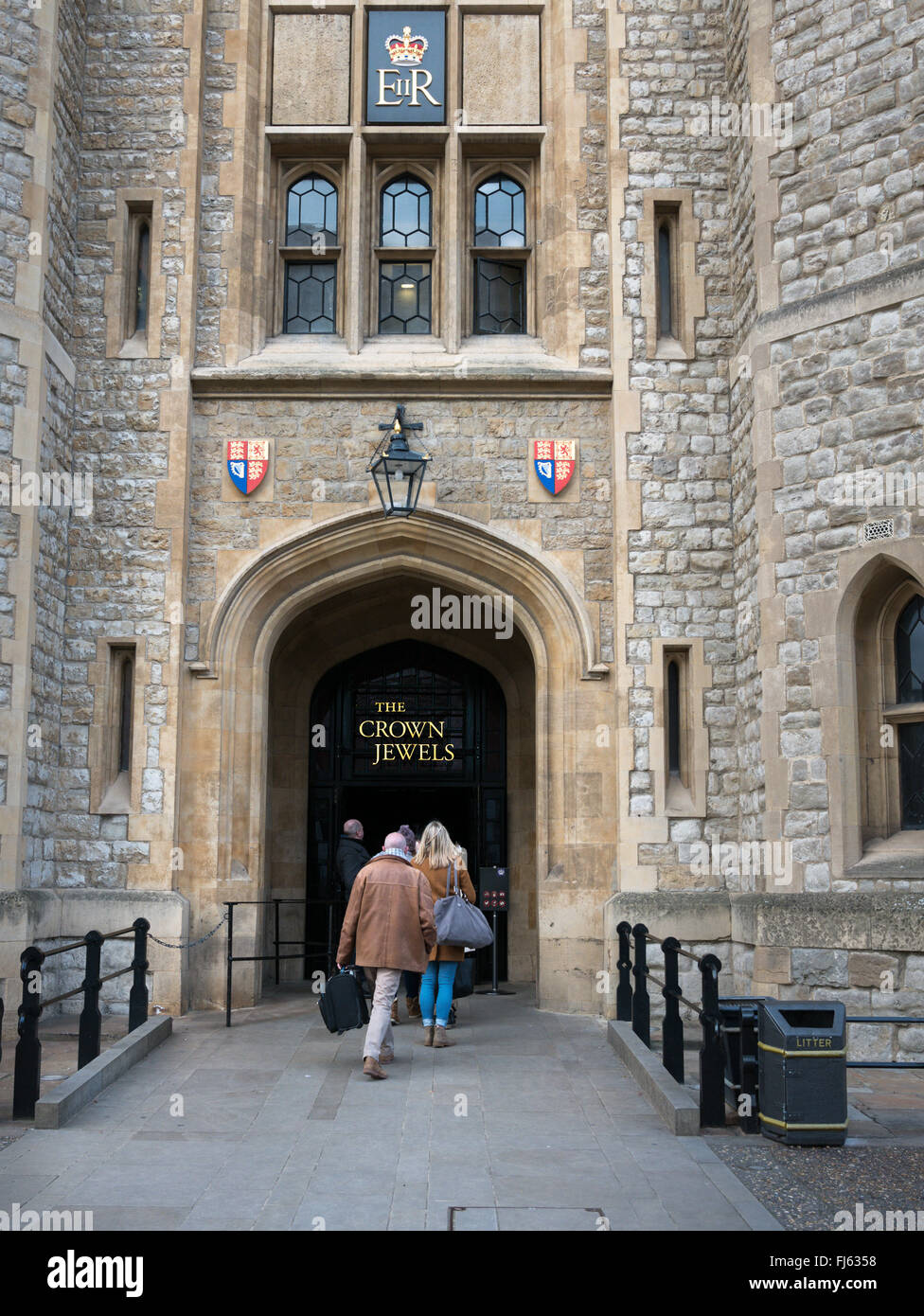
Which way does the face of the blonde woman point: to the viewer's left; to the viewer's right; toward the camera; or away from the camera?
away from the camera

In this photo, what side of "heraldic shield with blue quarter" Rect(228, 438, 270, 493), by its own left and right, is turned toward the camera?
front

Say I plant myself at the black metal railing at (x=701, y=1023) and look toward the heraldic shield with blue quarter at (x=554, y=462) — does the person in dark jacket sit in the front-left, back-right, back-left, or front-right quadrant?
front-left

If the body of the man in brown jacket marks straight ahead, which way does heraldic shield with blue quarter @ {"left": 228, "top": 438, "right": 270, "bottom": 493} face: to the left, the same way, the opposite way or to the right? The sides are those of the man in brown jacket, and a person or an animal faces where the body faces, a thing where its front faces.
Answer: the opposite way

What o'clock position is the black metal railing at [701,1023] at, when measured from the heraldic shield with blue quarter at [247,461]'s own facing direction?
The black metal railing is roughly at 11 o'clock from the heraldic shield with blue quarter.

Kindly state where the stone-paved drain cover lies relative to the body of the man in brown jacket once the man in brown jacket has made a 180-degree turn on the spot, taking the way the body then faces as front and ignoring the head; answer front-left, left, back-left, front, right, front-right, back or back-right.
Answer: front

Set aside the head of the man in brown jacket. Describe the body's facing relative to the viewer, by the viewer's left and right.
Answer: facing away from the viewer

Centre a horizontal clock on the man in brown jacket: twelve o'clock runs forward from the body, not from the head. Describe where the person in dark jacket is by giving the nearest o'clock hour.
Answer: The person in dark jacket is roughly at 12 o'clock from the man in brown jacket.

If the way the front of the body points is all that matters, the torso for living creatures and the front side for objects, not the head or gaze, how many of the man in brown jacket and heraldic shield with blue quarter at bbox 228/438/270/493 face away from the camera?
1

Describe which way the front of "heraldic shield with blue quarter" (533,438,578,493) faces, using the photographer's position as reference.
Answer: facing the viewer

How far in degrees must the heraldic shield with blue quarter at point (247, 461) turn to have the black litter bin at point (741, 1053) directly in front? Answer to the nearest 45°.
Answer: approximately 45° to its left

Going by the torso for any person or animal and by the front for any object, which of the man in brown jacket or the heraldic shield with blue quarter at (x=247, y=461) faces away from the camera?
the man in brown jacket

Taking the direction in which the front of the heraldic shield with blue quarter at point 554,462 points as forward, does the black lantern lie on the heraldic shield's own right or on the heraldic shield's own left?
on the heraldic shield's own right

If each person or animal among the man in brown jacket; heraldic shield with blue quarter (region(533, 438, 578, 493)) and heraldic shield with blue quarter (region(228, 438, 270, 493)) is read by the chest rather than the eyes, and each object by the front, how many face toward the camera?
2

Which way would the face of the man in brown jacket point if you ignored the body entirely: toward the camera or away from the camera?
away from the camera
